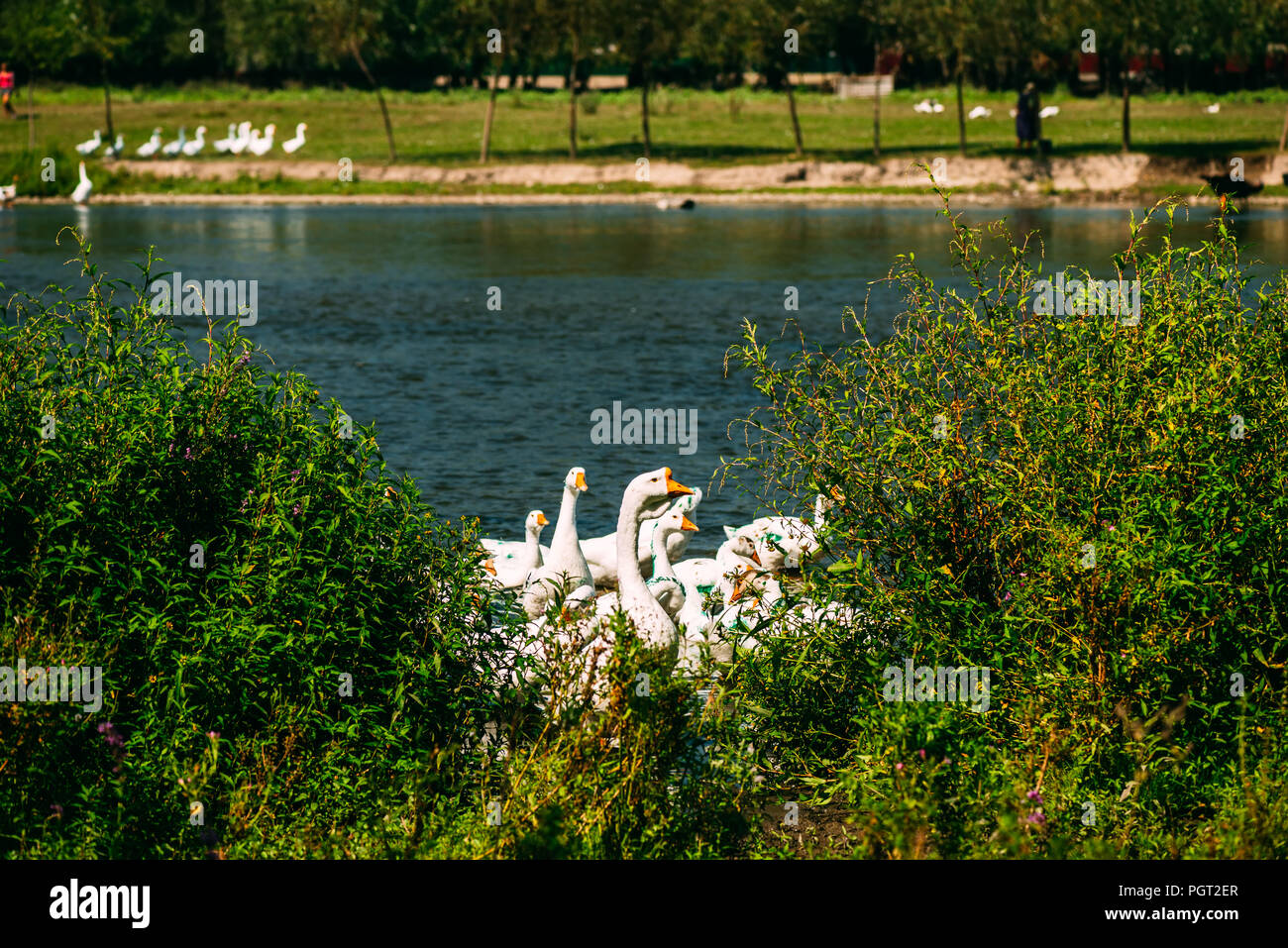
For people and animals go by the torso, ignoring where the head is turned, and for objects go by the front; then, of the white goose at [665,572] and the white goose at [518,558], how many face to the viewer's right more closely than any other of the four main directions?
2

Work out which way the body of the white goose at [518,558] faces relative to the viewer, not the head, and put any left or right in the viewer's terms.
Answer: facing to the right of the viewer

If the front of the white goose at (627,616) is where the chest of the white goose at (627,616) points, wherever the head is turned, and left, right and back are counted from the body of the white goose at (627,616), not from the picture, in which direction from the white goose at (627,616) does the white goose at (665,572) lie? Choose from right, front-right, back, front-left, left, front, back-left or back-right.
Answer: left

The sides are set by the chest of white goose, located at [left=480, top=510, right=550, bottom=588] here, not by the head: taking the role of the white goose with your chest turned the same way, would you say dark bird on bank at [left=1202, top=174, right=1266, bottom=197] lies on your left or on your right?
on your left

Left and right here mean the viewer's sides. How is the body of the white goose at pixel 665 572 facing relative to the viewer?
facing to the right of the viewer
